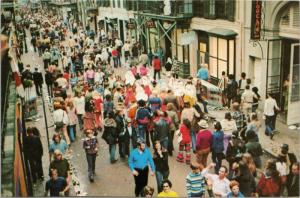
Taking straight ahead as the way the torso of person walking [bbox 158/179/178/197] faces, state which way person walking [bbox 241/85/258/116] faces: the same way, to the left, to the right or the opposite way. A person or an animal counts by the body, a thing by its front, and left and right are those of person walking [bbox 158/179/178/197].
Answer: the opposite way
